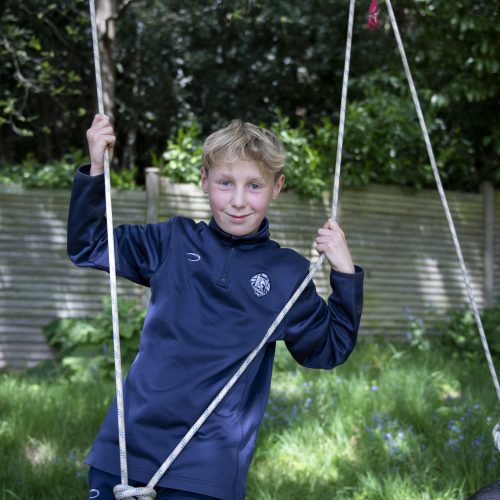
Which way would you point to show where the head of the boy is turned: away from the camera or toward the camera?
toward the camera

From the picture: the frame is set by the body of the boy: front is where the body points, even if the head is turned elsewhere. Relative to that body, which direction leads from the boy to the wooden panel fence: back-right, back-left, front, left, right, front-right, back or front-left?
back

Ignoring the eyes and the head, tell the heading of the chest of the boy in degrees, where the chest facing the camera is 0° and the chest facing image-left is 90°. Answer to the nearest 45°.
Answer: approximately 0°

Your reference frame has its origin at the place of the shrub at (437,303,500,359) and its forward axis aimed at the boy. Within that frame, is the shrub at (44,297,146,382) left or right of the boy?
right

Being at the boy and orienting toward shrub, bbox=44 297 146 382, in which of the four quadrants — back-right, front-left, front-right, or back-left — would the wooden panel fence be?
front-right

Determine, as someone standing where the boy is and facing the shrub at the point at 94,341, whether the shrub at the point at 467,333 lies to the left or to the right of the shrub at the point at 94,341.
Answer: right

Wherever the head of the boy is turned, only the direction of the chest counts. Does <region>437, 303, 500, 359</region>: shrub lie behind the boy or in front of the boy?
behind

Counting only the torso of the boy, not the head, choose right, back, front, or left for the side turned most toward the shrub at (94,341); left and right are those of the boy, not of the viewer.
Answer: back
